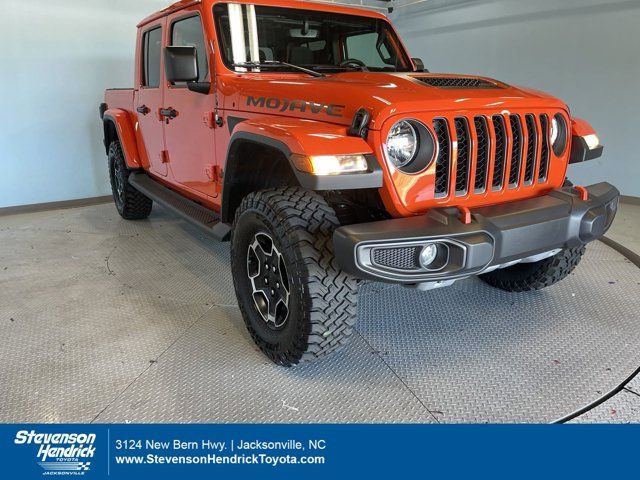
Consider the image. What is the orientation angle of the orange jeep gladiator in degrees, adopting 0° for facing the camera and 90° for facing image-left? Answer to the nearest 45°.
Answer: approximately 315°
